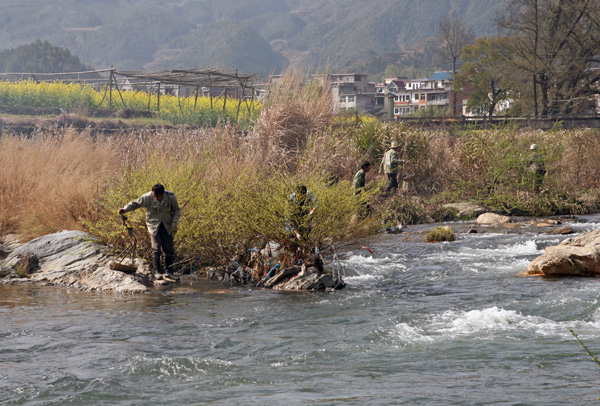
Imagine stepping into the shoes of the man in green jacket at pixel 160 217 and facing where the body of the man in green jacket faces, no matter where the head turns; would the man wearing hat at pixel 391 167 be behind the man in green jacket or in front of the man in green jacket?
behind

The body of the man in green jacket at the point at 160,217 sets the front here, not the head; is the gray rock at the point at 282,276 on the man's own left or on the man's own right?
on the man's own left

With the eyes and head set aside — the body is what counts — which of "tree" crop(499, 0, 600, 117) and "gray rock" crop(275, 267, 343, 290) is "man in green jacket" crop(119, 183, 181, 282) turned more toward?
the gray rock

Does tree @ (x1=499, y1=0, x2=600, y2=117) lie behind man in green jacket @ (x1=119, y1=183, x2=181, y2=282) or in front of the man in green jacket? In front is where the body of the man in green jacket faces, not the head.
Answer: behind

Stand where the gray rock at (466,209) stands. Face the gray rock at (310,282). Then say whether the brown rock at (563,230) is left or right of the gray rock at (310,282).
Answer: left
